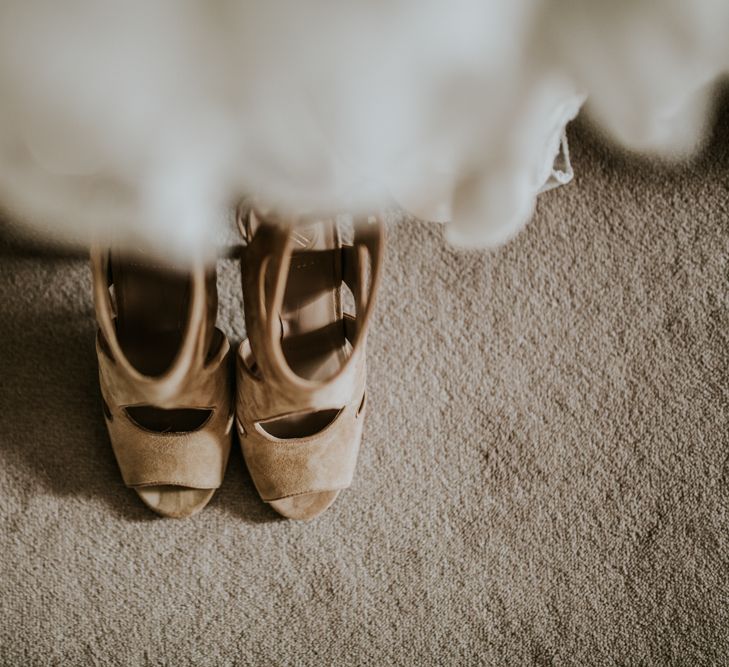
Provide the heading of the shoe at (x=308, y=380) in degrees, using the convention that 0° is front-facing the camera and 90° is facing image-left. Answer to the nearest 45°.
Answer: approximately 0°

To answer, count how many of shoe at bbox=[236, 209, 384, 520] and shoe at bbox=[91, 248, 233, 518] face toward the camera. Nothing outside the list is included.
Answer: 2

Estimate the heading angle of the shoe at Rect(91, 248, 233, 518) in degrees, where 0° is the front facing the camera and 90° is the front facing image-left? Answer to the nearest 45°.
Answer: approximately 0°
